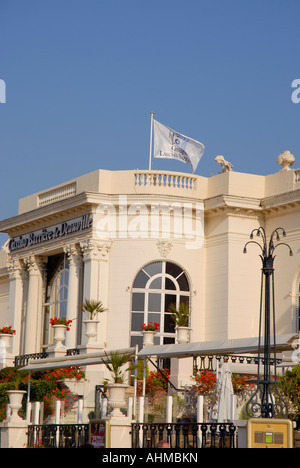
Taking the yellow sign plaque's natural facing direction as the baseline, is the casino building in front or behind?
behind

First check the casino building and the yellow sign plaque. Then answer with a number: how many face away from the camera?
0

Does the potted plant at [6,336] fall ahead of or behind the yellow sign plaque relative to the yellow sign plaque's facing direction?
behind

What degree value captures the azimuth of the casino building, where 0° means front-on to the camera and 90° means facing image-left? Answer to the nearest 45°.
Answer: approximately 45°

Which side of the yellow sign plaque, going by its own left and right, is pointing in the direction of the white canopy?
back

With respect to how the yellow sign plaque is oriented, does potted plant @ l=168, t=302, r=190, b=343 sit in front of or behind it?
behind

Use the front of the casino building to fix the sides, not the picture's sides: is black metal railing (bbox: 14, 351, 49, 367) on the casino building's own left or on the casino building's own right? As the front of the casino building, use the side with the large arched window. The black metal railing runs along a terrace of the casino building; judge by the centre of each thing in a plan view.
on the casino building's own right

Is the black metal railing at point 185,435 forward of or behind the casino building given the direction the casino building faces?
forward

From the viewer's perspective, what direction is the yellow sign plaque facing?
toward the camera
